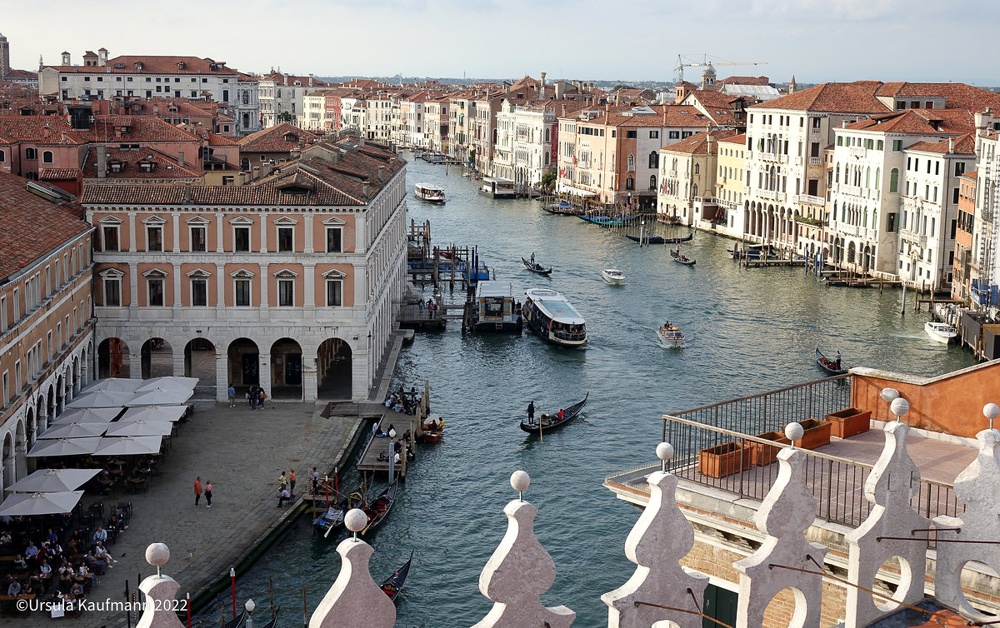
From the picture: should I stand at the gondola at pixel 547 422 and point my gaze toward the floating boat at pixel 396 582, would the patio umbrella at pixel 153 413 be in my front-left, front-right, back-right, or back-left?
front-right

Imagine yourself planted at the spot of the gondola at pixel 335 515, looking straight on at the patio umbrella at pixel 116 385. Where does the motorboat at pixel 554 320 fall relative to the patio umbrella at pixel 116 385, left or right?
right

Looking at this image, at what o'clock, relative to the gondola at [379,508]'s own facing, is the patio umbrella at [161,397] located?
The patio umbrella is roughly at 9 o'clock from the gondola.

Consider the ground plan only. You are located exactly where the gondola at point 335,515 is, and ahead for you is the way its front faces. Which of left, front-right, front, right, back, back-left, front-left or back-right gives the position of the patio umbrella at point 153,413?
left

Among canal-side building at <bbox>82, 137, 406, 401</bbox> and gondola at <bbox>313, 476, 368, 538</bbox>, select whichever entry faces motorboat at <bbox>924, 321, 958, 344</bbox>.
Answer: the gondola

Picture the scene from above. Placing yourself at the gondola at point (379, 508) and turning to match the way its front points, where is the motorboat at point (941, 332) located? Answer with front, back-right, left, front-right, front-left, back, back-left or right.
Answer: front

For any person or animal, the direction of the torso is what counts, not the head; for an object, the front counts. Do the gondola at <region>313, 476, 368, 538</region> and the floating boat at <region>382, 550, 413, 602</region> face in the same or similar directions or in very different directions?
same or similar directions

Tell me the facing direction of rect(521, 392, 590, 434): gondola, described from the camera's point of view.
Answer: facing away from the viewer and to the right of the viewer

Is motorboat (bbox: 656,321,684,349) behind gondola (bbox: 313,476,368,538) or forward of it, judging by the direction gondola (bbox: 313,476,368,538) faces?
forward

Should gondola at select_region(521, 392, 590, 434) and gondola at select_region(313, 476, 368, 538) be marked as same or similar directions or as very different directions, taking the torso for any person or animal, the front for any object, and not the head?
same or similar directions

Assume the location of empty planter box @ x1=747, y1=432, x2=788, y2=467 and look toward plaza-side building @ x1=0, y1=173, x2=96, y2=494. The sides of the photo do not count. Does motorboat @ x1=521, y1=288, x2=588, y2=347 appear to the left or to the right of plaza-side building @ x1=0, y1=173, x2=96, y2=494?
right

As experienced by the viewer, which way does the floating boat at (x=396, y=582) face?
facing away from the viewer and to the right of the viewer

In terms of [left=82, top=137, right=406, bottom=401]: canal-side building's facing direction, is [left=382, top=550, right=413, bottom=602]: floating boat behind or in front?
in front

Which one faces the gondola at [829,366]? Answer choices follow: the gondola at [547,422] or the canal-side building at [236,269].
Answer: the gondola at [547,422]

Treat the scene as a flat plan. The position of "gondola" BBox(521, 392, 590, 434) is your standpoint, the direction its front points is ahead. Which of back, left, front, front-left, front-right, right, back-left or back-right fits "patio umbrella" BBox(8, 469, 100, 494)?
back

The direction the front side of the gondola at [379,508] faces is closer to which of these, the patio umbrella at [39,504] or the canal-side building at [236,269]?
the canal-side building

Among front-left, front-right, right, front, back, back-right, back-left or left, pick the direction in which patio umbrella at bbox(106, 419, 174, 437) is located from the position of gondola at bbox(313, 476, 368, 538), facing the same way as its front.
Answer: left

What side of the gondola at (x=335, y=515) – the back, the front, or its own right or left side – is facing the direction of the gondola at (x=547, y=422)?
front

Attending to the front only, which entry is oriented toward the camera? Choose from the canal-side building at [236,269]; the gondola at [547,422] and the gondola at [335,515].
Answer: the canal-side building

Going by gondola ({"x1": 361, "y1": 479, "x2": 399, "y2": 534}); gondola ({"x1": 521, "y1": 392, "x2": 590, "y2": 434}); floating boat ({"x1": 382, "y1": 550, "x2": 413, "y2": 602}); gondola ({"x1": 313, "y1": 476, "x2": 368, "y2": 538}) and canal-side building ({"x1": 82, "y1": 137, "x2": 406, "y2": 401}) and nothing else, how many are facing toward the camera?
1

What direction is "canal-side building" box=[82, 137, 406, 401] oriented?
toward the camera

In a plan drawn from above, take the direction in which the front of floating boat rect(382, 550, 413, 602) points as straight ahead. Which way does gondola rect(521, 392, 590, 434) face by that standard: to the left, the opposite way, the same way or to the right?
the same way

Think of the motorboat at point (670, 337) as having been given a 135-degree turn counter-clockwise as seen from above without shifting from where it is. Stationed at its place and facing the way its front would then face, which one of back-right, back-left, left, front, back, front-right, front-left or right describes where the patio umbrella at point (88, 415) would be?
back-left

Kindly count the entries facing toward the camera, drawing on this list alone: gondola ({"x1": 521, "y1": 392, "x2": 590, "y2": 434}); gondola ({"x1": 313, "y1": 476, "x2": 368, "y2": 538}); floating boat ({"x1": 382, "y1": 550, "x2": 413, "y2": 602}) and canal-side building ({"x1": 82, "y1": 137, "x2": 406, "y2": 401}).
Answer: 1
